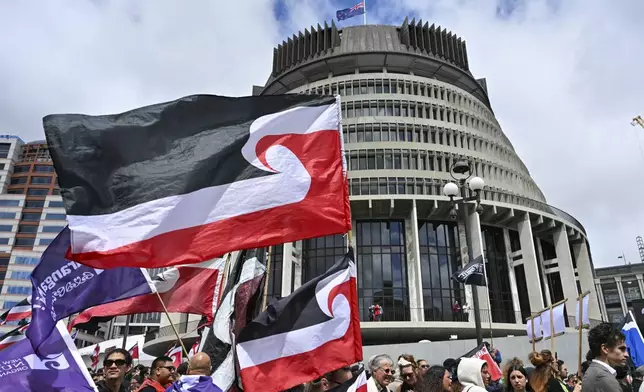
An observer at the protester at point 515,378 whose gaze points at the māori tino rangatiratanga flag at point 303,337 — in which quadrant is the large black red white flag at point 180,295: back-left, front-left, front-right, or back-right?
front-right

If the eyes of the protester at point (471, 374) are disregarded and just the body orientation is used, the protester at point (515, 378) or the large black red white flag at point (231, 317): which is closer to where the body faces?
the protester

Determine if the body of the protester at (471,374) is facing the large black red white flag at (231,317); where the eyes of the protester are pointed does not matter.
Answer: no

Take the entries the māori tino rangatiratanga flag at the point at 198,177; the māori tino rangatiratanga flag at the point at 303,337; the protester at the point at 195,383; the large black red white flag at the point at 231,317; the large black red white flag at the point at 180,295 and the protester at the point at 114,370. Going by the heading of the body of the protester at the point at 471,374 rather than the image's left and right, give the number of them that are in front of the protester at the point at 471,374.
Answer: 0
